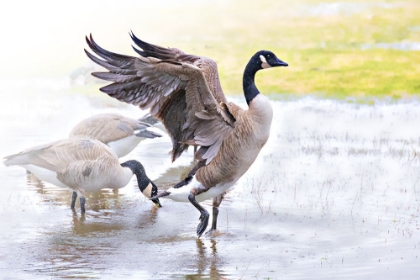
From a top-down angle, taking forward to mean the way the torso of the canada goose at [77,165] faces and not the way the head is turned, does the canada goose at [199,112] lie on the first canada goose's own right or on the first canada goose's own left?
on the first canada goose's own right

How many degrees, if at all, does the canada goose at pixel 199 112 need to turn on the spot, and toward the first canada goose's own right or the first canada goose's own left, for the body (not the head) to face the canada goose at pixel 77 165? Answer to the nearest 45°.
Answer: approximately 135° to the first canada goose's own left

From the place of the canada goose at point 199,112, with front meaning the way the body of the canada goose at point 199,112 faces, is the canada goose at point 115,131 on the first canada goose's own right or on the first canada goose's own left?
on the first canada goose's own left

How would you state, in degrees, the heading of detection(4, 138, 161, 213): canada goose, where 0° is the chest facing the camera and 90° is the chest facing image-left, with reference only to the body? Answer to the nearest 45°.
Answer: approximately 270°

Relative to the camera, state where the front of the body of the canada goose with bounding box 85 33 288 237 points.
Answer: to the viewer's right
